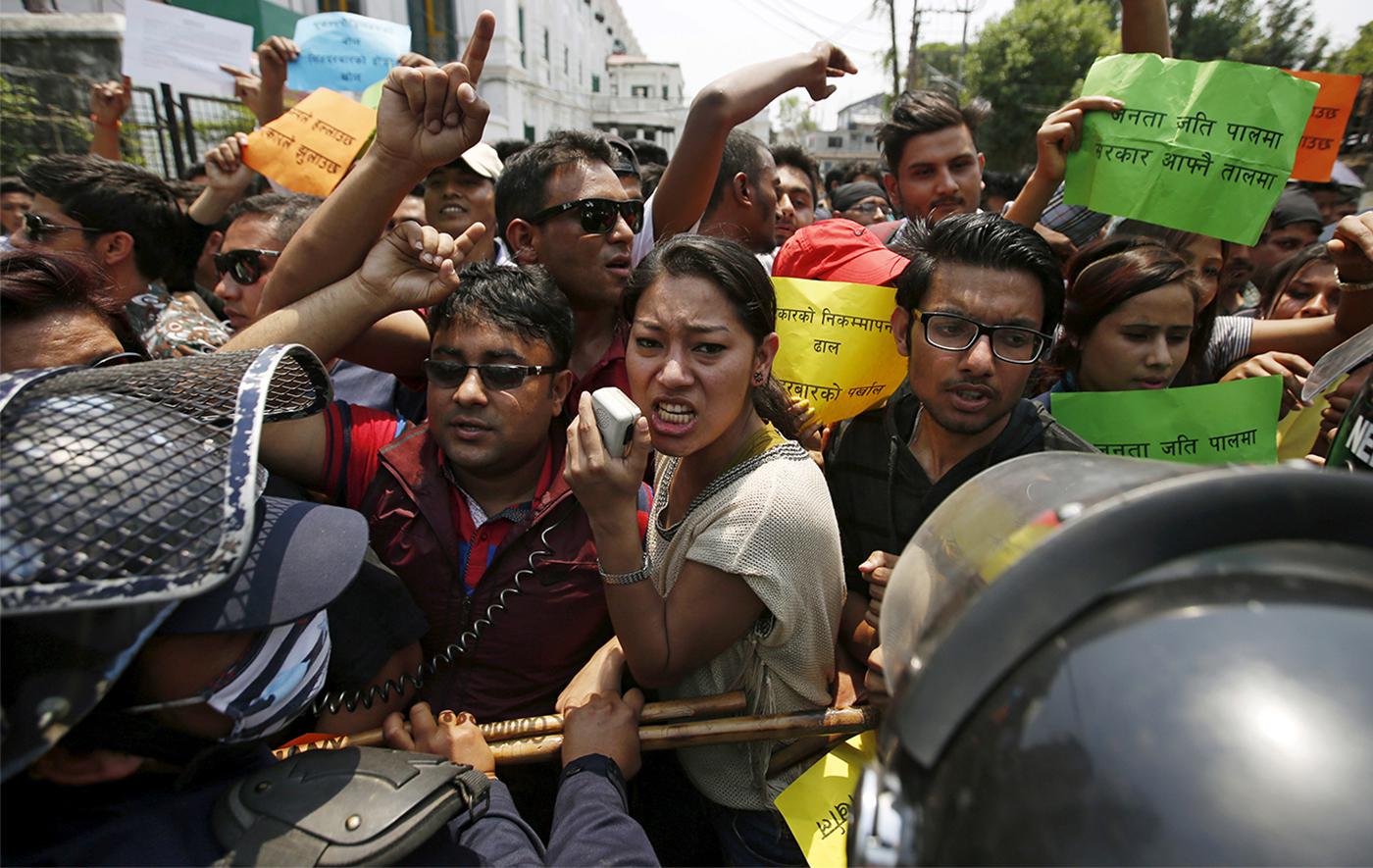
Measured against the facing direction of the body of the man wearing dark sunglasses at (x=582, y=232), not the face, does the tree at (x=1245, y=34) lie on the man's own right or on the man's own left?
on the man's own left

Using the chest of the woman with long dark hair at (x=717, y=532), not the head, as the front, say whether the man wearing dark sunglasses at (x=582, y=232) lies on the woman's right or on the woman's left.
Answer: on the woman's right

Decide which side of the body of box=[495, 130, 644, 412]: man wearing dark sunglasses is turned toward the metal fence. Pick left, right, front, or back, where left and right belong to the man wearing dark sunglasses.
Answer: back

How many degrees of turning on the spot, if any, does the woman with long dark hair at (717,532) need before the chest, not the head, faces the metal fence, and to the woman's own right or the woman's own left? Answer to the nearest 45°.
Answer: approximately 90° to the woman's own right

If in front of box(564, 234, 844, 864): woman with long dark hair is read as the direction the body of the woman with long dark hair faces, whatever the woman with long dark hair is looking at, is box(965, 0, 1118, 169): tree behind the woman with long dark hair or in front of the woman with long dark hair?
behind

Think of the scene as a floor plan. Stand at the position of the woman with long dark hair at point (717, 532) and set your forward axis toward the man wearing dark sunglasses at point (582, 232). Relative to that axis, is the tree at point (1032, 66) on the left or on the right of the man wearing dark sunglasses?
right

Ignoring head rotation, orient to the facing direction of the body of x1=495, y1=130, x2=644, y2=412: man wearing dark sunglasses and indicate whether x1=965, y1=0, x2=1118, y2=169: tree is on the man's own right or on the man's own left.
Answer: on the man's own left

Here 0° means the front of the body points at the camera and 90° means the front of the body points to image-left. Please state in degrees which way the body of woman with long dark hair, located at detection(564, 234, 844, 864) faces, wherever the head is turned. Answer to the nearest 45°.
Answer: approximately 45°
